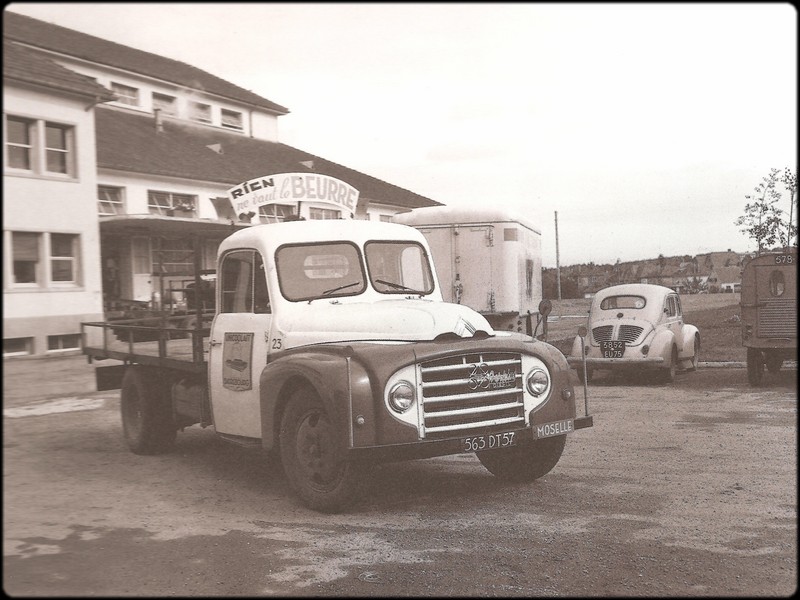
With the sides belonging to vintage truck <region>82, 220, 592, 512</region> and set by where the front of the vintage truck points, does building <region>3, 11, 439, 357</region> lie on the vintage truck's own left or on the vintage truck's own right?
on the vintage truck's own right

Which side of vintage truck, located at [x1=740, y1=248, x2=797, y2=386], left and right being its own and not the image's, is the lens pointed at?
back

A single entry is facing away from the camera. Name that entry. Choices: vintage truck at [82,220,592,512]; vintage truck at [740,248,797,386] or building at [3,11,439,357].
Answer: vintage truck at [740,248,797,386]

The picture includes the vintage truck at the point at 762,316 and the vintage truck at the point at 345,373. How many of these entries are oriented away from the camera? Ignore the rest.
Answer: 1

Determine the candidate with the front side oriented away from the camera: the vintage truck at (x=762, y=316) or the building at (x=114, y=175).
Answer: the vintage truck

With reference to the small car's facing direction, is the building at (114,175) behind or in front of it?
behind

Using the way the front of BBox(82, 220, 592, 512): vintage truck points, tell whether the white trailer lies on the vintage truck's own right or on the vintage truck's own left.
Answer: on the vintage truck's own left

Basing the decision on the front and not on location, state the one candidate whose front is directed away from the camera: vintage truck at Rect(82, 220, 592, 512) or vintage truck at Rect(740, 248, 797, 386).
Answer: vintage truck at Rect(740, 248, 797, 386)

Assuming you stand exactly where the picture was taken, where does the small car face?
facing away from the viewer and to the right of the viewer

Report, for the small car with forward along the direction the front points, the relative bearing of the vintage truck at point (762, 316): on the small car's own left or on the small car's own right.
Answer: on the small car's own right
